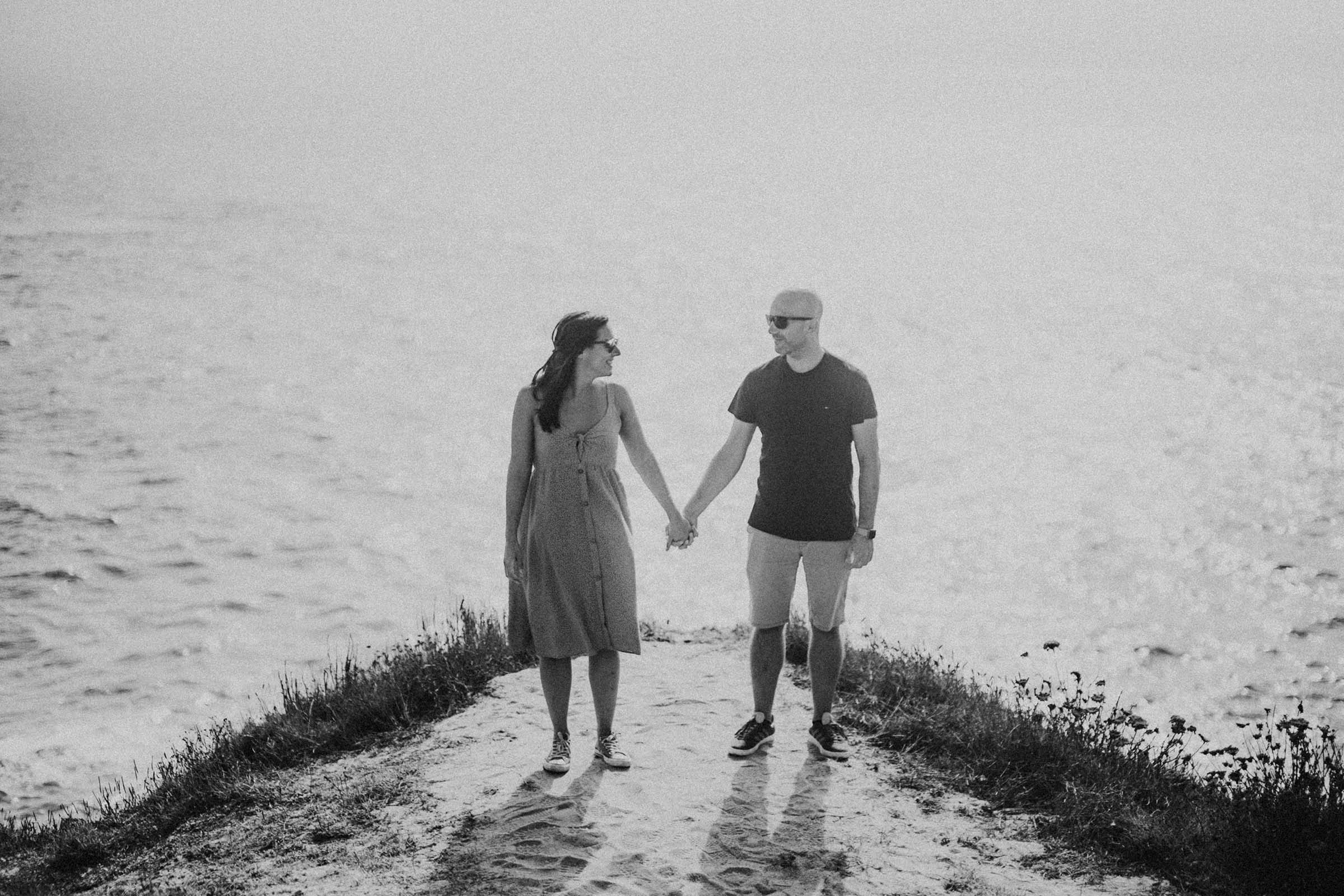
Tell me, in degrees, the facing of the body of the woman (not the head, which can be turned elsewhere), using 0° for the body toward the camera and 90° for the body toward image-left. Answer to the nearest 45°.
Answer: approximately 0°

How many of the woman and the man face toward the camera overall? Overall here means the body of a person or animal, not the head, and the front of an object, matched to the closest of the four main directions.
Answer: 2

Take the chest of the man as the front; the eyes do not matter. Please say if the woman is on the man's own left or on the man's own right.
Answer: on the man's own right

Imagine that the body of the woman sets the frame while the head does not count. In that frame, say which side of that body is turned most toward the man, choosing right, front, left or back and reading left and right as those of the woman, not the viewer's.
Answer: left

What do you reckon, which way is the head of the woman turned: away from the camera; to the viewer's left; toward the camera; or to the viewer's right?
to the viewer's right
